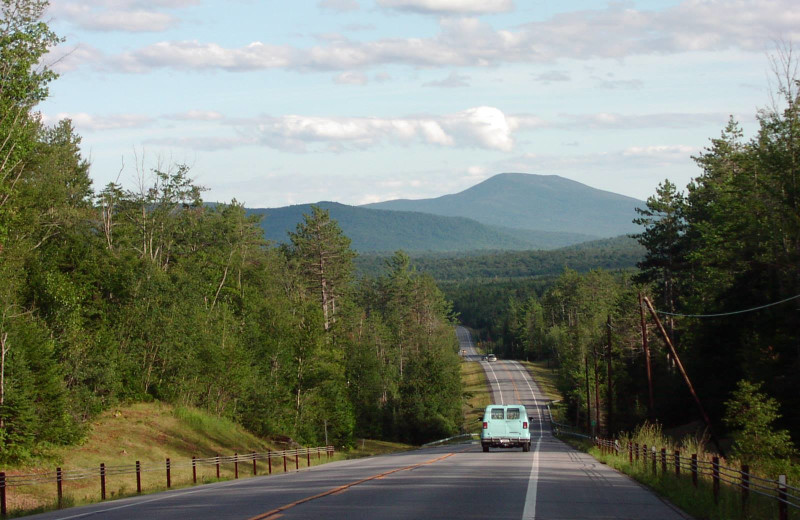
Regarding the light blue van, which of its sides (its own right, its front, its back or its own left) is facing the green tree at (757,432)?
right

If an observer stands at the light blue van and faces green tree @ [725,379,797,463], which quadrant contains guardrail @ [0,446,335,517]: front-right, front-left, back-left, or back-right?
back-right

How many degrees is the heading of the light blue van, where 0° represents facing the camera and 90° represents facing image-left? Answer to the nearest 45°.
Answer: approximately 180°

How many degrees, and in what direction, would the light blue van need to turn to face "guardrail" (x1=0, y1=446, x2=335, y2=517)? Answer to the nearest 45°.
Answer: approximately 135° to its left

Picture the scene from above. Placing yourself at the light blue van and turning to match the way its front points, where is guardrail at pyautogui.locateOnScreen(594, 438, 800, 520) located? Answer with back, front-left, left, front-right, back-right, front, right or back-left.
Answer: back
